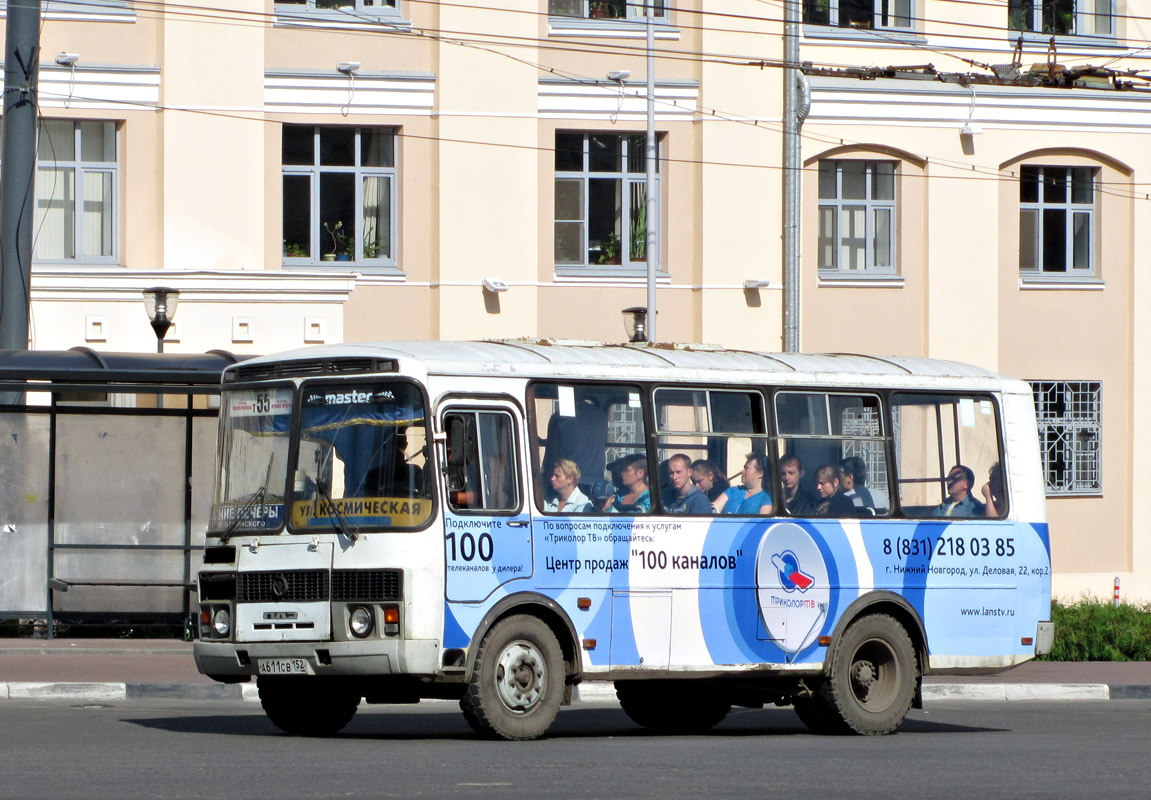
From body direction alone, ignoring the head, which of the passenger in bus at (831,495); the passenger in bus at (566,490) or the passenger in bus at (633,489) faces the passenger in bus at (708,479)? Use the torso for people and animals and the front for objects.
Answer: the passenger in bus at (831,495)

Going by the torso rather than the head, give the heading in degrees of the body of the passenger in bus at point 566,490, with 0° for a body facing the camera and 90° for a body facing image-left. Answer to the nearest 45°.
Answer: approximately 45°

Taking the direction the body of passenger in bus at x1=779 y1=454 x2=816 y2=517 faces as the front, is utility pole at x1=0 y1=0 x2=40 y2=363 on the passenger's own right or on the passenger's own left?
on the passenger's own right

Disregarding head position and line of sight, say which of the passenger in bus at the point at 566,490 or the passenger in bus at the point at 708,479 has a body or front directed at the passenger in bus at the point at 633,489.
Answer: the passenger in bus at the point at 708,479

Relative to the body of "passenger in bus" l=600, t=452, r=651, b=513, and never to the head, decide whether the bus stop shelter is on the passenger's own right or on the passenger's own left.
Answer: on the passenger's own right

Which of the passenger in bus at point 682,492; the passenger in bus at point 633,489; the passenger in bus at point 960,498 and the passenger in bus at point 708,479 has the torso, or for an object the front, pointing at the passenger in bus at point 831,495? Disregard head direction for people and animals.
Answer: the passenger in bus at point 960,498

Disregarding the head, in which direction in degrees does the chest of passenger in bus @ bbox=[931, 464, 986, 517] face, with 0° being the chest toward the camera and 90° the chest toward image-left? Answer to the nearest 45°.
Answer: approximately 45°

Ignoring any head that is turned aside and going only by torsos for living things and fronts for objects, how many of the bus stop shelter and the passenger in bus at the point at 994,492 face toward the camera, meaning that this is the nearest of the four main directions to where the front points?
1

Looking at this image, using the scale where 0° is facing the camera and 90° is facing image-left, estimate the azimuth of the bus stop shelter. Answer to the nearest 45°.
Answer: approximately 0°

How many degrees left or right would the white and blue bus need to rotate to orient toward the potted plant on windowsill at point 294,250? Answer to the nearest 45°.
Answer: approximately 135° to its right
